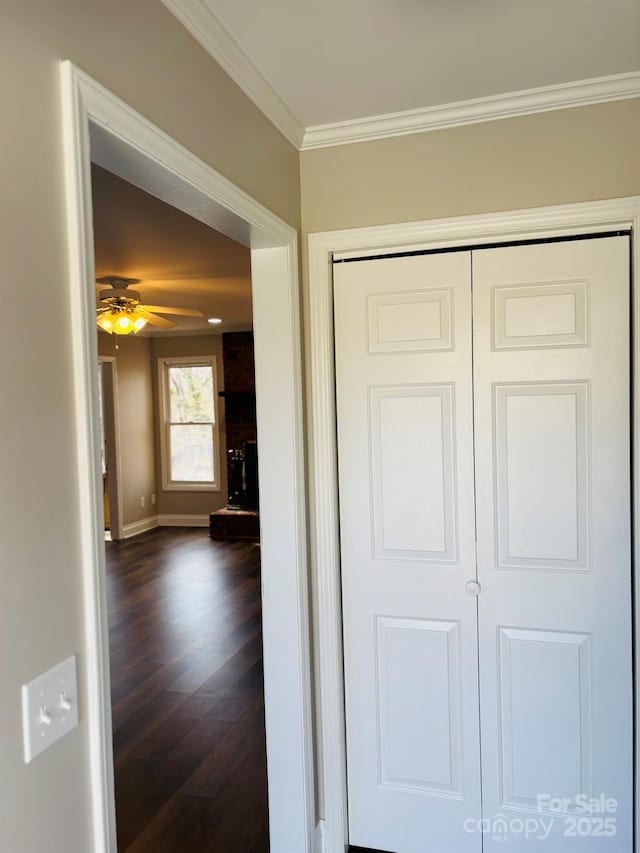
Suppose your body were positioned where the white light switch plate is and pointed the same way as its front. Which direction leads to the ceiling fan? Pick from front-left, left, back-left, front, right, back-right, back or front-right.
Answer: back-left

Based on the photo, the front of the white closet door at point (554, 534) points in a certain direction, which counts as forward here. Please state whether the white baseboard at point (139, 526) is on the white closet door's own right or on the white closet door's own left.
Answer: on the white closet door's own right

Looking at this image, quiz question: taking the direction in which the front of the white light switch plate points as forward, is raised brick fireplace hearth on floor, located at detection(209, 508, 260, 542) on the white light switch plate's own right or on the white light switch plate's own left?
on the white light switch plate's own left

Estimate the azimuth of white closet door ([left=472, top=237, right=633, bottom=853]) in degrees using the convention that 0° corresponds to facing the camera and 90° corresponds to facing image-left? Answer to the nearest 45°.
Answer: approximately 0°

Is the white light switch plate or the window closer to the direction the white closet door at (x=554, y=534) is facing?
the white light switch plate

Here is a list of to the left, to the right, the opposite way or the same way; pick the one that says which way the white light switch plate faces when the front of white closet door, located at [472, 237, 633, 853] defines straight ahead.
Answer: to the left

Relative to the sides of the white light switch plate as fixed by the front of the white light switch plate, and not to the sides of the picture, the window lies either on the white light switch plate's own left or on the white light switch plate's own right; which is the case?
on the white light switch plate's own left

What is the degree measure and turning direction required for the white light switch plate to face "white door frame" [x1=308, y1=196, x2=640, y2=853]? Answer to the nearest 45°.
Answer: approximately 90° to its left

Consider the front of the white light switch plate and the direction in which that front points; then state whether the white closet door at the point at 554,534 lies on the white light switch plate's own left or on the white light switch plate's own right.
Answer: on the white light switch plate's own left

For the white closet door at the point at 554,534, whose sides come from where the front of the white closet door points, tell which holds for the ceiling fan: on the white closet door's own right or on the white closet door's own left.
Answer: on the white closet door's own right

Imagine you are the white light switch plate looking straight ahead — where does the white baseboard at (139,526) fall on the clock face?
The white baseboard is roughly at 8 o'clock from the white light switch plate.

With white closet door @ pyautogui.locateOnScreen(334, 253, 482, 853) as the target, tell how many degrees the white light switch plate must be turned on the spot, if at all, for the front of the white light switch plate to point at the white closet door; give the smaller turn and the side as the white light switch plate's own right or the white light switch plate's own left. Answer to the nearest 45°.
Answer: approximately 90° to the white light switch plate's own left
